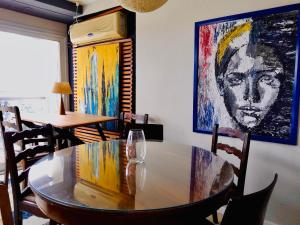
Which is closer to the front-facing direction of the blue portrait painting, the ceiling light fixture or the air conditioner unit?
the ceiling light fixture

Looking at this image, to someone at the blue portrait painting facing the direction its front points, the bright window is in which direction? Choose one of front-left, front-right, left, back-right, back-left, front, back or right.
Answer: front-right

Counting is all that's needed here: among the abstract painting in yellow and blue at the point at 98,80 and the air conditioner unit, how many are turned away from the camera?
0

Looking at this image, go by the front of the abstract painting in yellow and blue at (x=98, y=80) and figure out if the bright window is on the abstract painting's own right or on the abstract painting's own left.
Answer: on the abstract painting's own right

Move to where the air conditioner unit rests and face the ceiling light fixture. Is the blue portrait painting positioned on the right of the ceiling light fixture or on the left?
left

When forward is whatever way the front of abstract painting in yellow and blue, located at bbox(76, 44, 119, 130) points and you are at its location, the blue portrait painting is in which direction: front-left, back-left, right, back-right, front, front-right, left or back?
left

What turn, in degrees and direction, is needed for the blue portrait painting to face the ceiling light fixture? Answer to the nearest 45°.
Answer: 0° — it already faces it

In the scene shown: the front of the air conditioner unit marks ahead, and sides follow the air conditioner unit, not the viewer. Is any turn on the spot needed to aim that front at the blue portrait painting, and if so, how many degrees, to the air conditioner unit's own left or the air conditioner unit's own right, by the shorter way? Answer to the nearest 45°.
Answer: approximately 90° to the air conditioner unit's own left

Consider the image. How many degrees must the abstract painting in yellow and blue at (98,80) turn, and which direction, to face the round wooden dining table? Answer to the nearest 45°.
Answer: approximately 45° to its left

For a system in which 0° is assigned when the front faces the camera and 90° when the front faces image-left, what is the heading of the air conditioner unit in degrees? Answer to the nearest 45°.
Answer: approximately 45°

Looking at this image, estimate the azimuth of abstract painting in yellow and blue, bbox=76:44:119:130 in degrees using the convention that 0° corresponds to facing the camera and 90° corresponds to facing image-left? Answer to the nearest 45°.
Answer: approximately 45°

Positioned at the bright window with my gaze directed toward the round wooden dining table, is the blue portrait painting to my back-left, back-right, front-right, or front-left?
front-left

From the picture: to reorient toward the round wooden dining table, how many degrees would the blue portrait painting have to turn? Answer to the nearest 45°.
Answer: approximately 45° to its left

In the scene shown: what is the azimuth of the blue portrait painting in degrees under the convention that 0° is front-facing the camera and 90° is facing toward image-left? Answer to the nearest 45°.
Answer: approximately 45°

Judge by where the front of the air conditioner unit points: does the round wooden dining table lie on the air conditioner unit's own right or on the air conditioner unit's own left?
on the air conditioner unit's own left

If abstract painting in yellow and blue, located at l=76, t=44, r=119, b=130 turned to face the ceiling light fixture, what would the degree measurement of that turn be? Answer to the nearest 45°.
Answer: approximately 45° to its left
